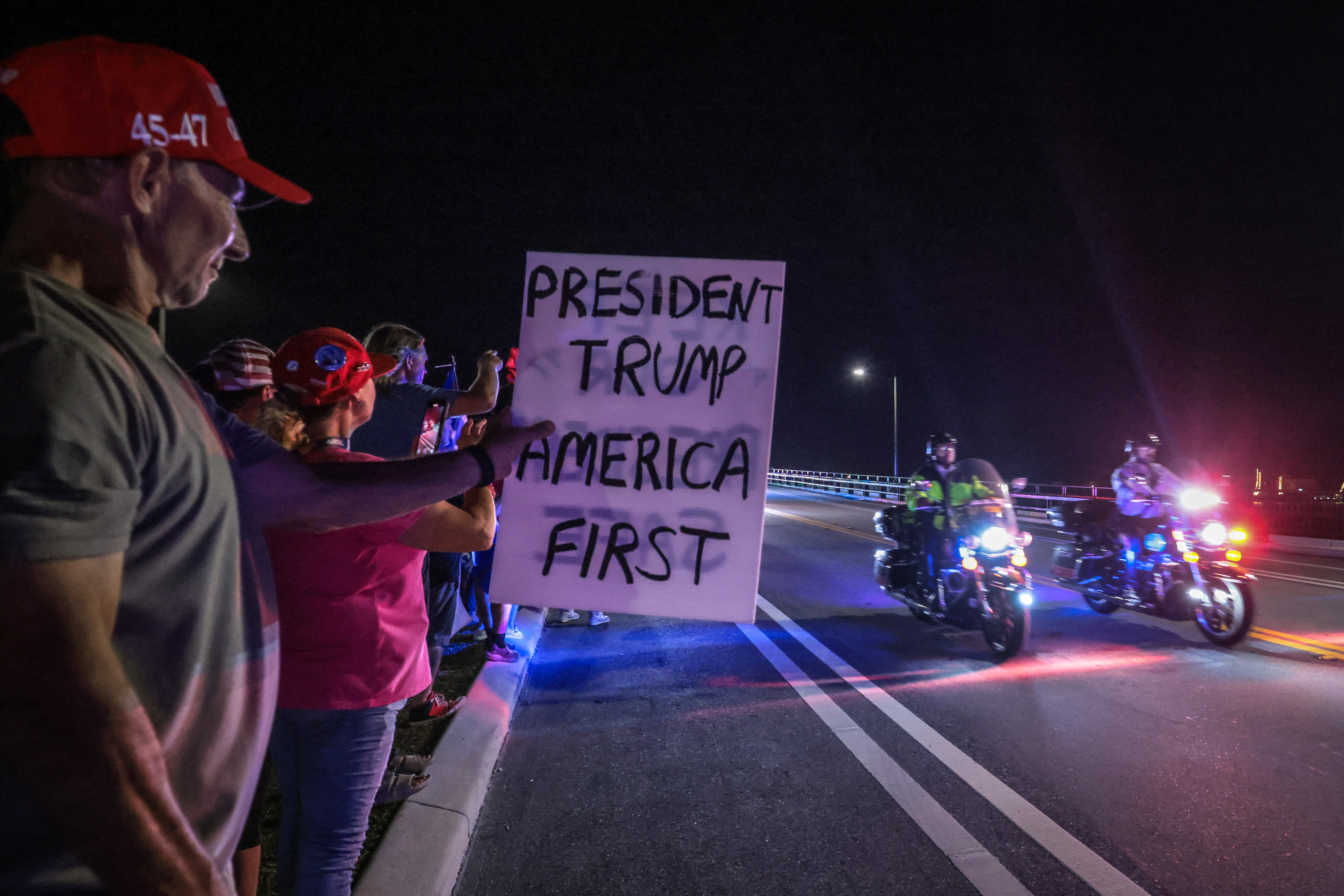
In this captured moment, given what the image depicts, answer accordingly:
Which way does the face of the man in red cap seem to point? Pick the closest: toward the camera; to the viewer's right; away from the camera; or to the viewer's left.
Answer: to the viewer's right

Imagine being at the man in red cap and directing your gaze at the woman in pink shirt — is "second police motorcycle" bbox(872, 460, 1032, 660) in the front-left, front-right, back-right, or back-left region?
front-right

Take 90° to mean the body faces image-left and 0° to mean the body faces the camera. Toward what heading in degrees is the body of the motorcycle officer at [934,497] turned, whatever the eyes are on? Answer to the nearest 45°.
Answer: approximately 315°

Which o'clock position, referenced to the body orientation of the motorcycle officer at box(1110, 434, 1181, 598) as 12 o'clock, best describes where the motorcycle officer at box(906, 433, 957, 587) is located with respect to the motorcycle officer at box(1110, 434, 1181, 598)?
the motorcycle officer at box(906, 433, 957, 587) is roughly at 3 o'clock from the motorcycle officer at box(1110, 434, 1181, 598).

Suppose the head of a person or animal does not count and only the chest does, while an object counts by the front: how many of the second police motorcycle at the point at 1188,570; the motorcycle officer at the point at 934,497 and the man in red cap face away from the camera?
0

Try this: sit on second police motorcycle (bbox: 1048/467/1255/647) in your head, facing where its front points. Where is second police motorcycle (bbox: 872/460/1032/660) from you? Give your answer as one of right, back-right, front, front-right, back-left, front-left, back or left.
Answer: right

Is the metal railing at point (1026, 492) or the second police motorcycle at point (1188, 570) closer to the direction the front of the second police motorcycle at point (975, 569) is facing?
the second police motorcycle

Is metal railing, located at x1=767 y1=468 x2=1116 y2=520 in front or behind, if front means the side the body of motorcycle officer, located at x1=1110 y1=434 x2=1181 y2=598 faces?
behind

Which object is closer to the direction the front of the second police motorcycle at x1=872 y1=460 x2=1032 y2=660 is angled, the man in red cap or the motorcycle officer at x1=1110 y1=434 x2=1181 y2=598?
the man in red cap

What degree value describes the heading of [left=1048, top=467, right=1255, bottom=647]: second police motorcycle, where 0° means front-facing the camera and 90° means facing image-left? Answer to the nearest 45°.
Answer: approximately 315°

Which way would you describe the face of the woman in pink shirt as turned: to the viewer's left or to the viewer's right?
to the viewer's right

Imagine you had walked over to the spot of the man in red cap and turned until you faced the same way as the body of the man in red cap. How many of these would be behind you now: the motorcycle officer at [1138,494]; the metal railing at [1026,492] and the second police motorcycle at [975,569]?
0

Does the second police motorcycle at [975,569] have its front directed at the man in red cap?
no

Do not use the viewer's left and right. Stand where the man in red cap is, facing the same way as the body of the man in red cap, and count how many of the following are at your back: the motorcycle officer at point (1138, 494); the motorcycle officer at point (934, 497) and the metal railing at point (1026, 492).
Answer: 0

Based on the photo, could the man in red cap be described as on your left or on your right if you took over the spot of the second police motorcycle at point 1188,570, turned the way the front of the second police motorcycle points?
on your right

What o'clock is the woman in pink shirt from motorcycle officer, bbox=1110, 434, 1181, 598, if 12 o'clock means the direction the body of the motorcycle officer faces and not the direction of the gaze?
The woman in pink shirt is roughly at 2 o'clock from the motorcycle officer.

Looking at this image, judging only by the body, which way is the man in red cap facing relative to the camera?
to the viewer's right

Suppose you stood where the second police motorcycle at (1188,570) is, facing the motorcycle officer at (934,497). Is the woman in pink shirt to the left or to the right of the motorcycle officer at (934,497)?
left

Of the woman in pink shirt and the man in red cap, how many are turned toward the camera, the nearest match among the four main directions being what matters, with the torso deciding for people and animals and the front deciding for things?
0

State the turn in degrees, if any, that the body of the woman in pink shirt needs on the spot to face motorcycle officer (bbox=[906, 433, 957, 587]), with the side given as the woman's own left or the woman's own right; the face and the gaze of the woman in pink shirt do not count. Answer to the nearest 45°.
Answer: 0° — they already face them
